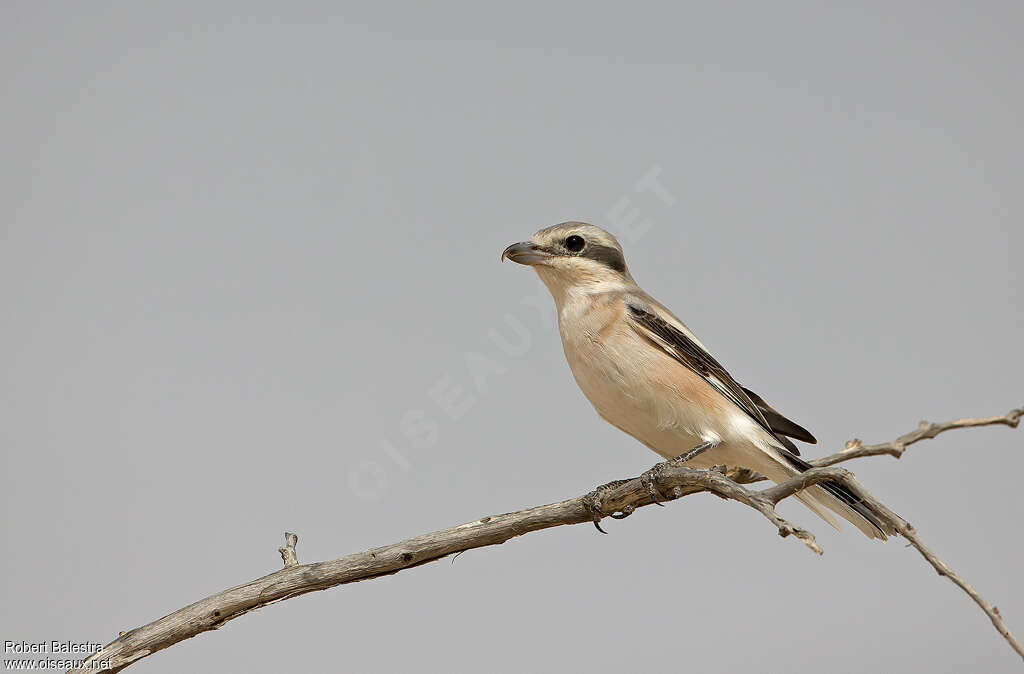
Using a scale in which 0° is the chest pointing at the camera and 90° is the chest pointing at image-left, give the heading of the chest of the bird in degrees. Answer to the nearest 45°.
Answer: approximately 90°
